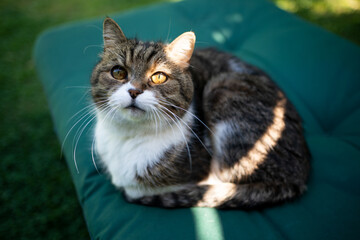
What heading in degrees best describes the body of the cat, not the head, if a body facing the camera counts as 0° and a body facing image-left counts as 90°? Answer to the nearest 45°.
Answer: approximately 45°
